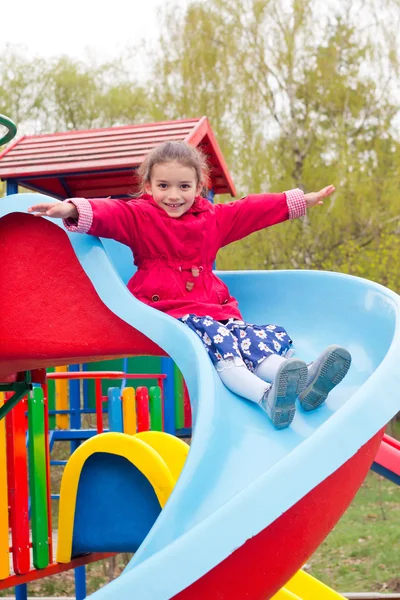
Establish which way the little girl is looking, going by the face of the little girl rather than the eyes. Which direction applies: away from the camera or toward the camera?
toward the camera

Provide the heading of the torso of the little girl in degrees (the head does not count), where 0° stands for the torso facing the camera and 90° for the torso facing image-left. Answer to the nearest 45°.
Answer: approximately 0°

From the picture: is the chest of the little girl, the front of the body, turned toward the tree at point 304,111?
no
